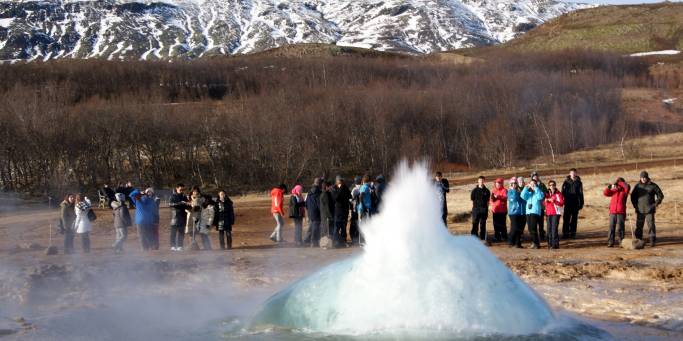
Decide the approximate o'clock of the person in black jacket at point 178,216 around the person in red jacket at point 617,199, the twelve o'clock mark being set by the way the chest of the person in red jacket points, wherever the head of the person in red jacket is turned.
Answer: The person in black jacket is roughly at 1 o'clock from the person in red jacket.

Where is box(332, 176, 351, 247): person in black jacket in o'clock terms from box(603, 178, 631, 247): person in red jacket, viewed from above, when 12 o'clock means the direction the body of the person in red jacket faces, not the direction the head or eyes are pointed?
The person in black jacket is roughly at 1 o'clock from the person in red jacket.
